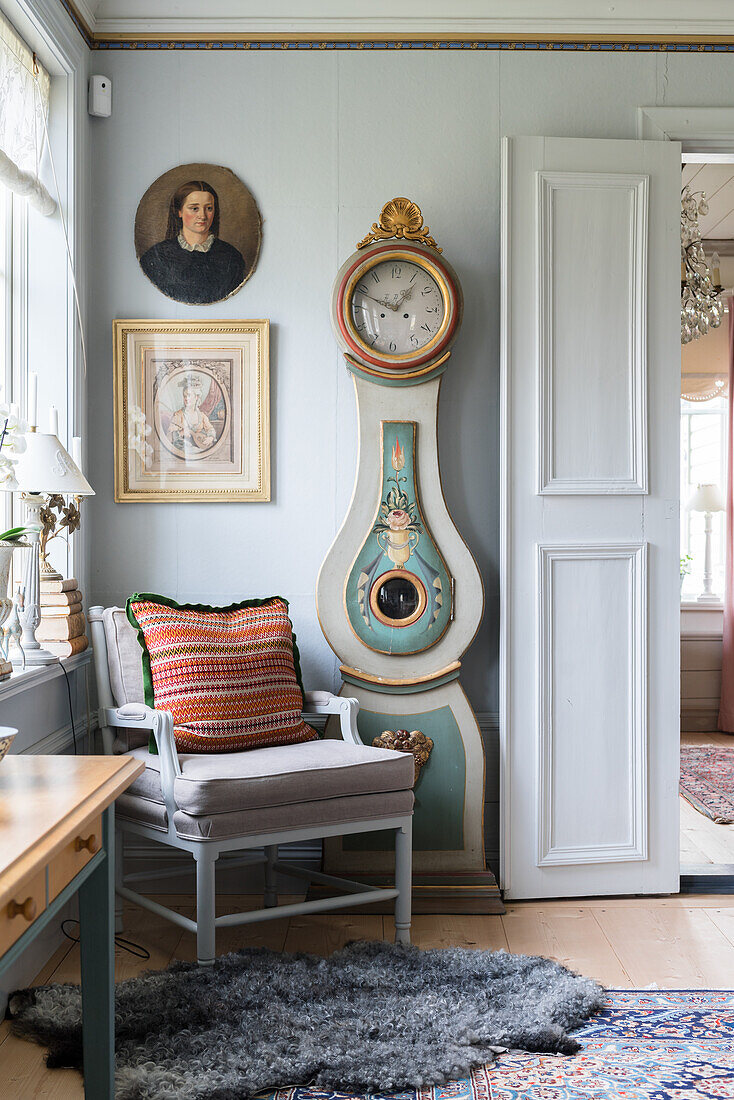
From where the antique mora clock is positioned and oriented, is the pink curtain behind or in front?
behind

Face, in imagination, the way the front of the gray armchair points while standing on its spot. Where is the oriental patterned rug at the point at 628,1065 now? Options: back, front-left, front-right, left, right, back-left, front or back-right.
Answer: front

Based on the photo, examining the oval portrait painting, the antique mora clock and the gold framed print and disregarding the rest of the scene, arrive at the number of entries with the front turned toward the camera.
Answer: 3

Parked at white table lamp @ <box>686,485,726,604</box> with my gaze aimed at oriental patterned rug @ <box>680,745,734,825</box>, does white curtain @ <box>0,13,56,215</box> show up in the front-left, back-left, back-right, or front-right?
front-right

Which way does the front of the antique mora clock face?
toward the camera

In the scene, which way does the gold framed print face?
toward the camera

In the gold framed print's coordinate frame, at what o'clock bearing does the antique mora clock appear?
The antique mora clock is roughly at 10 o'clock from the gold framed print.

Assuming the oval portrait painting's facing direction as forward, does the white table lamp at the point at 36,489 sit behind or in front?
in front

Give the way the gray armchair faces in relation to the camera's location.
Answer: facing the viewer and to the right of the viewer

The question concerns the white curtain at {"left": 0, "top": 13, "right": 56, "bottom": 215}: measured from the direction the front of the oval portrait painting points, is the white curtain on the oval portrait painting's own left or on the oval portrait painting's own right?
on the oval portrait painting's own right

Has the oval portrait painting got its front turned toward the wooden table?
yes

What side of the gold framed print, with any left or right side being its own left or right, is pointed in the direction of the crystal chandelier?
left

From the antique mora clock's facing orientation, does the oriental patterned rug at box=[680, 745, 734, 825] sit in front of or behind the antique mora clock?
behind

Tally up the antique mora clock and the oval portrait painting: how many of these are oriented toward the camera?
2
